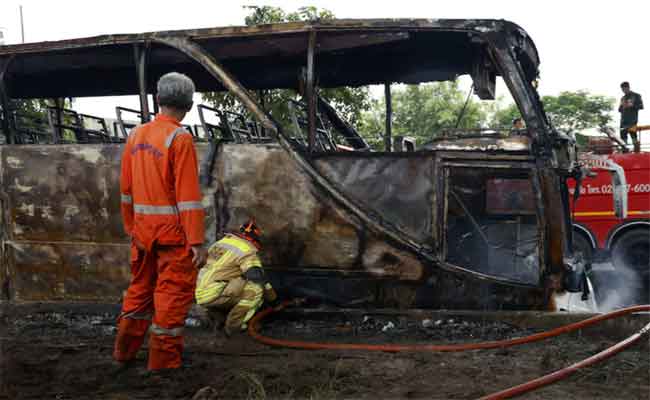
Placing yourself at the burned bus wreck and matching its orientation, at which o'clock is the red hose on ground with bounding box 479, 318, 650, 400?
The red hose on ground is roughly at 2 o'clock from the burned bus wreck.

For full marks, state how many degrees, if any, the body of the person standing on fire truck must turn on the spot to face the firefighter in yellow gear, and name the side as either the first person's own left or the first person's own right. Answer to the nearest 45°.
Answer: approximately 45° to the first person's own left

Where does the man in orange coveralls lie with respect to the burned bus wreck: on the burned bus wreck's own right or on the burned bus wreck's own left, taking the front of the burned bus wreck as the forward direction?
on the burned bus wreck's own right

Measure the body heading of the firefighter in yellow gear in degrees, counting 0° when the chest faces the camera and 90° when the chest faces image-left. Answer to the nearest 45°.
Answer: approximately 225°

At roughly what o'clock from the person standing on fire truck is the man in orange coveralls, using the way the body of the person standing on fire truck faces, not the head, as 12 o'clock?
The man in orange coveralls is roughly at 11 o'clock from the person standing on fire truck.

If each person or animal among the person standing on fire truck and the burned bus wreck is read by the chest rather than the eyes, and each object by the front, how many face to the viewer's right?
1

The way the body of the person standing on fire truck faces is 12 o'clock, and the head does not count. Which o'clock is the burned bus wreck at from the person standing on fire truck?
The burned bus wreck is roughly at 11 o'clock from the person standing on fire truck.

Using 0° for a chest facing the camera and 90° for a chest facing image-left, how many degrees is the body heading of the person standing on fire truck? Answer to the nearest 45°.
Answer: approximately 45°

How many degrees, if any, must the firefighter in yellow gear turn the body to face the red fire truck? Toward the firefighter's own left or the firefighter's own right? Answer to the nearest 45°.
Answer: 0° — they already face it

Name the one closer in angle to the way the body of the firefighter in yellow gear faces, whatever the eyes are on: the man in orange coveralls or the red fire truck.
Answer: the red fire truck

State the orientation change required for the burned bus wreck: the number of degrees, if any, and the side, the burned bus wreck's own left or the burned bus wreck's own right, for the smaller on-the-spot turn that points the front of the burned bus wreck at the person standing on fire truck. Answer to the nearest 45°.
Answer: approximately 45° to the burned bus wreck's own left

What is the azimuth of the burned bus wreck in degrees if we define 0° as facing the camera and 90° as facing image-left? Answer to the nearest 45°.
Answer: approximately 270°

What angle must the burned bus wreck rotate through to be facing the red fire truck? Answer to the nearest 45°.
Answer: approximately 45° to its left
